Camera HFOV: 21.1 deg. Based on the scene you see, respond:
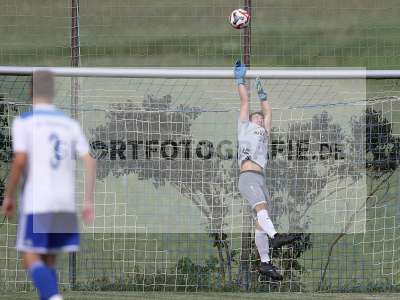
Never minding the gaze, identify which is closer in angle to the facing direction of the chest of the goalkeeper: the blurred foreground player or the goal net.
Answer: the blurred foreground player

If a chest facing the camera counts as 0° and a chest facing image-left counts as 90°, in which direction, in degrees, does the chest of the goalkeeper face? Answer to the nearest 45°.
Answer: approximately 315°

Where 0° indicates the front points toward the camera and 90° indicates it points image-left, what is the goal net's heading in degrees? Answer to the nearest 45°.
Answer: approximately 0°

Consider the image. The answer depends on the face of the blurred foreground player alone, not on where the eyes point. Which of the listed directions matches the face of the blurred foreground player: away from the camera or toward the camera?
away from the camera

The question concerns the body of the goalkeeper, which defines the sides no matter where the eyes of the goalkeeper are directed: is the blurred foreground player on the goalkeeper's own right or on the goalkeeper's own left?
on the goalkeeper's own right
